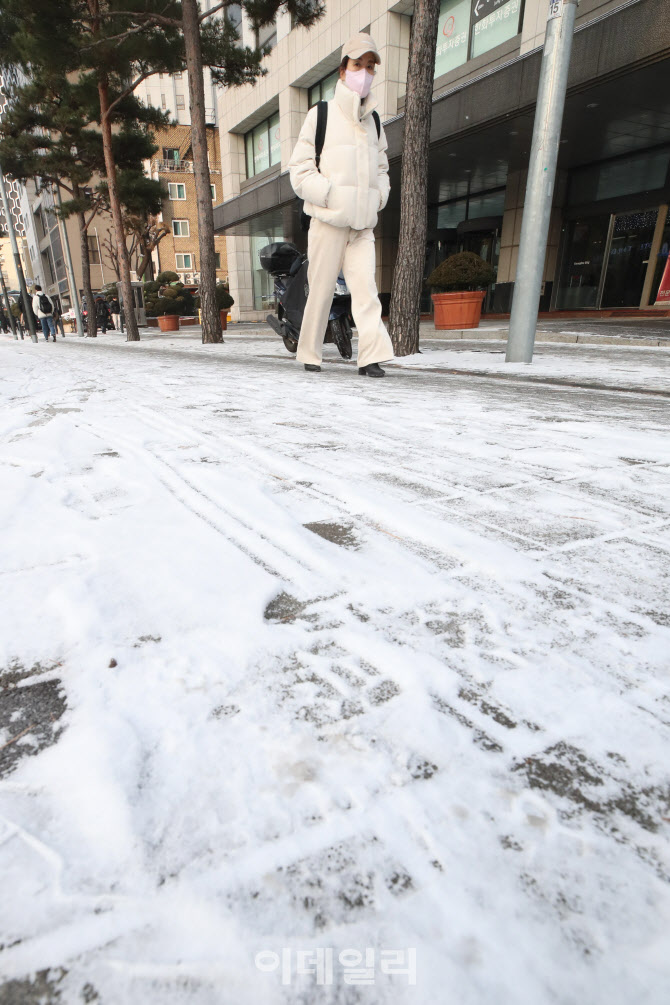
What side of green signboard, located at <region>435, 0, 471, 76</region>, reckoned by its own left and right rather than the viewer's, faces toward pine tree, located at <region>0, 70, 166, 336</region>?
right

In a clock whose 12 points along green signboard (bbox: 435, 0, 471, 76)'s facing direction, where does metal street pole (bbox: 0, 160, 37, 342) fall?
The metal street pole is roughly at 2 o'clock from the green signboard.

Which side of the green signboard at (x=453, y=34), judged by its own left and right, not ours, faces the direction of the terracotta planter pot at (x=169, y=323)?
right

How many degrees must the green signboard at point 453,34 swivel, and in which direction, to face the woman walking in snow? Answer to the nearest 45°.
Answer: approximately 45° to its left

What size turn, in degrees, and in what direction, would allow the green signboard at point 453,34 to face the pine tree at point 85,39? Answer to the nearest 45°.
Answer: approximately 45° to its right

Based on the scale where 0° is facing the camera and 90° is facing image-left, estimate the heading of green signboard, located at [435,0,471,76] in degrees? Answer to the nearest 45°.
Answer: approximately 45°
